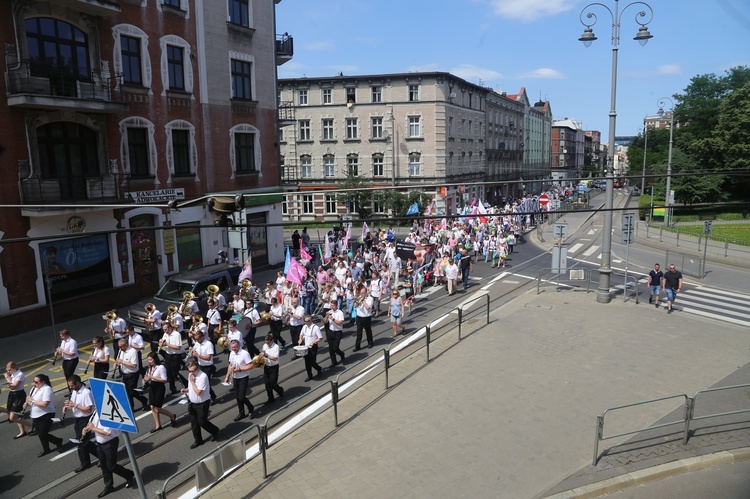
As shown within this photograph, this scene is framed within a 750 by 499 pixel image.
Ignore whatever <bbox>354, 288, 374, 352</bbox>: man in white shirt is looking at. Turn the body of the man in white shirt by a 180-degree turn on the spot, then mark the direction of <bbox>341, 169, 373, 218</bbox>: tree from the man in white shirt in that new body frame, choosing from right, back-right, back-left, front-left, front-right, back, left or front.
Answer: front-left

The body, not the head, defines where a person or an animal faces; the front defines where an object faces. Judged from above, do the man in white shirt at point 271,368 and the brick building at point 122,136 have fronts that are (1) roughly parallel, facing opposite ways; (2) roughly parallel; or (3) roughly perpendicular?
roughly perpendicular

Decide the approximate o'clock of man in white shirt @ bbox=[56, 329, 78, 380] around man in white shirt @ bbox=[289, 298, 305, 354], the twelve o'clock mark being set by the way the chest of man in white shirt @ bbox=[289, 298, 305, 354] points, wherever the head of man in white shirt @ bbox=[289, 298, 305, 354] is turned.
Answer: man in white shirt @ bbox=[56, 329, 78, 380] is roughly at 1 o'clock from man in white shirt @ bbox=[289, 298, 305, 354].

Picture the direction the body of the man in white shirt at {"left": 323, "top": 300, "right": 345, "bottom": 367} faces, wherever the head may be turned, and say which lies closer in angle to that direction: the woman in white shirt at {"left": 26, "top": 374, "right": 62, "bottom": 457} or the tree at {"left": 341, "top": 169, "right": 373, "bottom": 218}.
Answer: the woman in white shirt

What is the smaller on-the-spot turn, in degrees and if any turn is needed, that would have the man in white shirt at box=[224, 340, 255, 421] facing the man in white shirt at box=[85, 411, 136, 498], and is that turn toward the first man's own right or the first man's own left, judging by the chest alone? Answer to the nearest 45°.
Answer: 0° — they already face them

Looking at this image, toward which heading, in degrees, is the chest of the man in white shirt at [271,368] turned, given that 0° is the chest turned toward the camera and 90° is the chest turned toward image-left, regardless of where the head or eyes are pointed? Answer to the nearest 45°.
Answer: approximately 45°

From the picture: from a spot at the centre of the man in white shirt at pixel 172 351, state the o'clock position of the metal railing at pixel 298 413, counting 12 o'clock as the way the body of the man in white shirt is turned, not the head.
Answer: The metal railing is roughly at 9 o'clock from the man in white shirt.

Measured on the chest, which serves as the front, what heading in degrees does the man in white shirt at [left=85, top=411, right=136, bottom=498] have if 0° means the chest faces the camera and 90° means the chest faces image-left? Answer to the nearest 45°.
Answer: approximately 45°

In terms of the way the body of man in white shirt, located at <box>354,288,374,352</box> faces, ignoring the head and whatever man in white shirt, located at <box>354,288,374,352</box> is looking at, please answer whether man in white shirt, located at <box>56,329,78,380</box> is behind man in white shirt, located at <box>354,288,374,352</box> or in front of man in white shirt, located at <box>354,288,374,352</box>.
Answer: in front

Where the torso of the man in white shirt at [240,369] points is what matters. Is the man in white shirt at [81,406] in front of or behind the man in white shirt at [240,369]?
in front

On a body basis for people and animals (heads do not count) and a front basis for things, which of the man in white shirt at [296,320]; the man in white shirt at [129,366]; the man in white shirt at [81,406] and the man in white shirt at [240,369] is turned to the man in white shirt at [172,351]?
the man in white shirt at [296,320]

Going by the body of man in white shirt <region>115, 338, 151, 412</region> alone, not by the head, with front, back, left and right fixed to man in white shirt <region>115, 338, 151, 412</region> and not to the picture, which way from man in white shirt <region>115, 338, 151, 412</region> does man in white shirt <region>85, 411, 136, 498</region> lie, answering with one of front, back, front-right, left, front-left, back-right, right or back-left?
front-left
